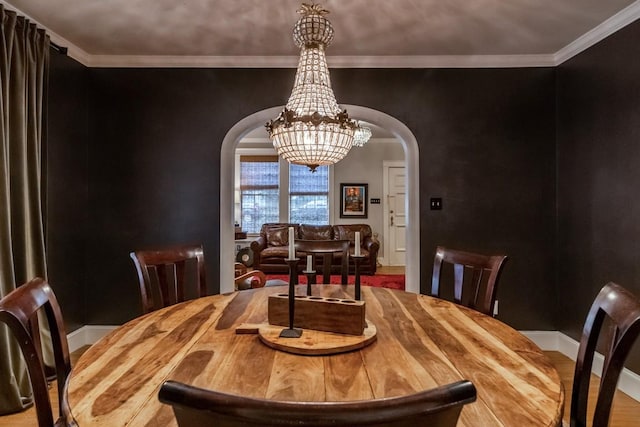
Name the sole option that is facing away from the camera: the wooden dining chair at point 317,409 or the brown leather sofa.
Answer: the wooden dining chair

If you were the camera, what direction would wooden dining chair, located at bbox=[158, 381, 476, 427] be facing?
facing away from the viewer

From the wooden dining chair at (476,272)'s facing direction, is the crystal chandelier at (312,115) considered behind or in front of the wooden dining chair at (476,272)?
in front

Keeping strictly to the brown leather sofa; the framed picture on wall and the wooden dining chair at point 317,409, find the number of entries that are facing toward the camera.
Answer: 2

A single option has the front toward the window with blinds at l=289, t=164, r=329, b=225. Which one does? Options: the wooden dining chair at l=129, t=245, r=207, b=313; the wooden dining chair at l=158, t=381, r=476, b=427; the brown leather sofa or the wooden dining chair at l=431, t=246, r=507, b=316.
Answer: the wooden dining chair at l=158, t=381, r=476, b=427

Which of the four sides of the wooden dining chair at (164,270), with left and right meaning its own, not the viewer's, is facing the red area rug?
left

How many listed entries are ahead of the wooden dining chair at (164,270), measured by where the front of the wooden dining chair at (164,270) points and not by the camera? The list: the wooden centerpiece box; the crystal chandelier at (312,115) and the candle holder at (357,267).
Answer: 3

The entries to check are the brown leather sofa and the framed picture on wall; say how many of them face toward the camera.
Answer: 2

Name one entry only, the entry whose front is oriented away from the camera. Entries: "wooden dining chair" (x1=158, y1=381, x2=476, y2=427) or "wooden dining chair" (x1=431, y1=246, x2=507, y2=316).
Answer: "wooden dining chair" (x1=158, y1=381, x2=476, y2=427)

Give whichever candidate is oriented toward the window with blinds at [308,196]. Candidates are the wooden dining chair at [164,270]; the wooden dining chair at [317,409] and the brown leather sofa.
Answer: the wooden dining chair at [317,409]

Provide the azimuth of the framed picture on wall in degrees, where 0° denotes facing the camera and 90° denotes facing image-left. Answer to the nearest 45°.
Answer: approximately 0°

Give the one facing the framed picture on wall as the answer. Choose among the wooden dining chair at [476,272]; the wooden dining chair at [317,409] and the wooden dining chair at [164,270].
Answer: the wooden dining chair at [317,409]

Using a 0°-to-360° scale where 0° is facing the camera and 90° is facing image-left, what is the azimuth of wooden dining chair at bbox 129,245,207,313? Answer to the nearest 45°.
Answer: approximately 315°
